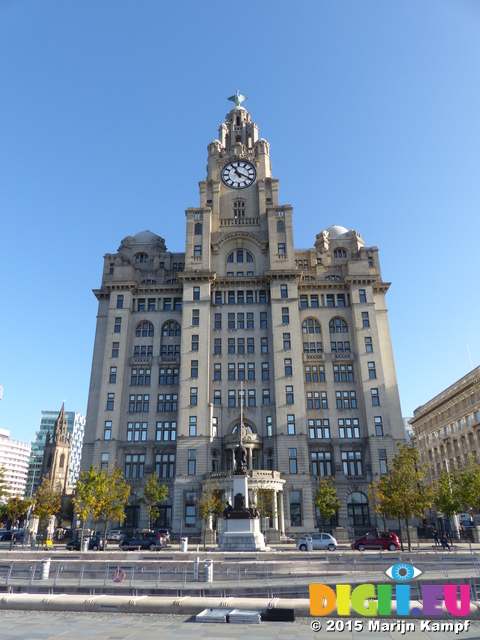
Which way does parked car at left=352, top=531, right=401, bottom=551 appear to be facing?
to the viewer's left

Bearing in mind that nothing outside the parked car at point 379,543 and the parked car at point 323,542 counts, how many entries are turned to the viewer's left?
2

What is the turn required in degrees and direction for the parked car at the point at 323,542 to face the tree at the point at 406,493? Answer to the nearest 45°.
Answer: approximately 180°

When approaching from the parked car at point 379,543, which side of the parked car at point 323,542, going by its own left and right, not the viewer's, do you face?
back

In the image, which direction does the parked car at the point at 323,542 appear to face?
to the viewer's left
